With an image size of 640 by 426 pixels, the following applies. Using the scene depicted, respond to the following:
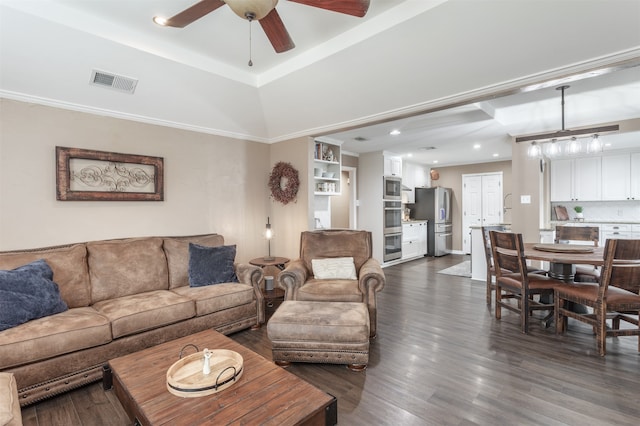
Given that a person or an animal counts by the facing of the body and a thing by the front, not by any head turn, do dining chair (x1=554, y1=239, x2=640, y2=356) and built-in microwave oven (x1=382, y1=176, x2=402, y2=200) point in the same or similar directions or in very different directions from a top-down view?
very different directions

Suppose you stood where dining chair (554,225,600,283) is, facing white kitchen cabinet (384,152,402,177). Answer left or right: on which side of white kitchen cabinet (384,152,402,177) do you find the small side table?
left

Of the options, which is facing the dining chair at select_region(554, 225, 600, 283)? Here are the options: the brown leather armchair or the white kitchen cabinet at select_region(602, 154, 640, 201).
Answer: the white kitchen cabinet

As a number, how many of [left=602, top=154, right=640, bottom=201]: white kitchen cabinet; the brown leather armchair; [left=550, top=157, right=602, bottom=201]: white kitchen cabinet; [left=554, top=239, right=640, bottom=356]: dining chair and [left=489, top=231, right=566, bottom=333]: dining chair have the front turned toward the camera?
3

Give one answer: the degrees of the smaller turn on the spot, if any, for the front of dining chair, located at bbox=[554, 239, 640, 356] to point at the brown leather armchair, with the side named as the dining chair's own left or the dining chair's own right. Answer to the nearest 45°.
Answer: approximately 90° to the dining chair's own left

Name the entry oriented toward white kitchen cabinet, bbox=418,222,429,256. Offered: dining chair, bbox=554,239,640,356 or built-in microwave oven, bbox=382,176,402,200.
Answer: the dining chair

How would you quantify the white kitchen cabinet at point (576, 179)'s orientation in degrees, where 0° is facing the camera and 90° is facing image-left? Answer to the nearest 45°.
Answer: approximately 0°

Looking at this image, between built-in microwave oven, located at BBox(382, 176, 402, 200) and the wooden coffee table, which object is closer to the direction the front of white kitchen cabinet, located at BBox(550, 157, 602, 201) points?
the wooden coffee table

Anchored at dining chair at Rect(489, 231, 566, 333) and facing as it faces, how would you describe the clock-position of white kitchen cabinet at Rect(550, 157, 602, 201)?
The white kitchen cabinet is roughly at 11 o'clock from the dining chair.

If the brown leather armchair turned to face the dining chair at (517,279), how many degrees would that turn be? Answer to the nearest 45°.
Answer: approximately 90° to its left

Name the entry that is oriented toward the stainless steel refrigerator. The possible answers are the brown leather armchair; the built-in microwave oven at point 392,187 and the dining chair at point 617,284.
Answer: the dining chair

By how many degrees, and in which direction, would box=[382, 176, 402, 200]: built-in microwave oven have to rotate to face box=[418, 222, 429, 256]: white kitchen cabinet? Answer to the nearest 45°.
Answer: approximately 90° to its left
